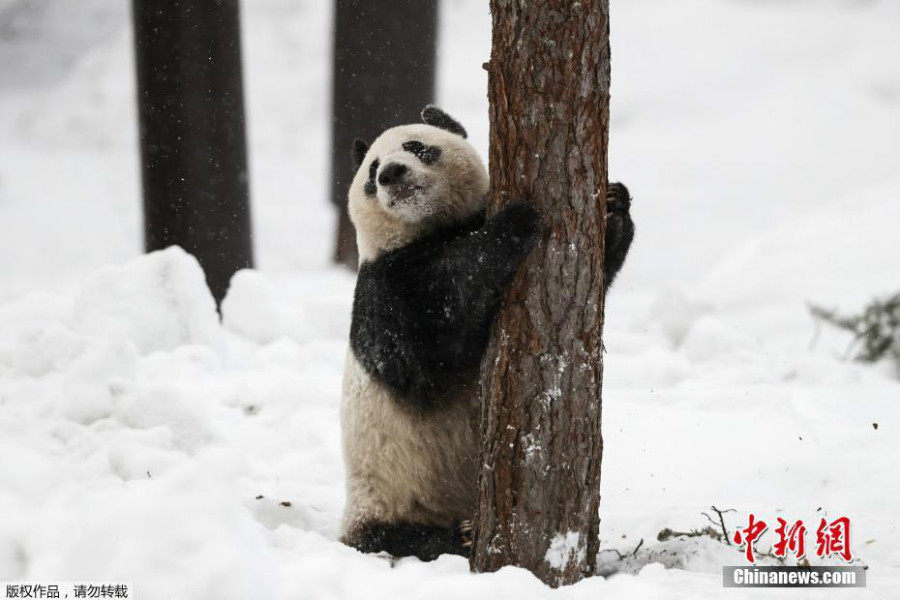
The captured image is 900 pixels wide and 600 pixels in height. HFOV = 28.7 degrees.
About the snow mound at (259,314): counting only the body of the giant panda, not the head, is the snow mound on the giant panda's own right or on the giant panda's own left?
on the giant panda's own left

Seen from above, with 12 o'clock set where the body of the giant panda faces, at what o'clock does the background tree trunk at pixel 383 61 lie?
The background tree trunk is roughly at 9 o'clock from the giant panda.

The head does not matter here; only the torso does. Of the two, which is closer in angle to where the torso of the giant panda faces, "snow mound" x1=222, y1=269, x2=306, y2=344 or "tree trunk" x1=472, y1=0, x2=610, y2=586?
the tree trunk

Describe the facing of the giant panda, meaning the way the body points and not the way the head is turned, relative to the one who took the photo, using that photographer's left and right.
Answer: facing to the right of the viewer

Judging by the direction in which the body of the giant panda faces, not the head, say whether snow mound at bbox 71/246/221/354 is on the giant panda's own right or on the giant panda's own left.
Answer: on the giant panda's own left

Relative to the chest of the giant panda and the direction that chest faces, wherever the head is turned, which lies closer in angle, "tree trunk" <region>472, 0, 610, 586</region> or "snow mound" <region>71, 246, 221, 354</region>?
the tree trunk

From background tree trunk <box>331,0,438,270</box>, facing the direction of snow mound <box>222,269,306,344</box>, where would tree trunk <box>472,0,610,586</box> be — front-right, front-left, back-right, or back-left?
front-left
